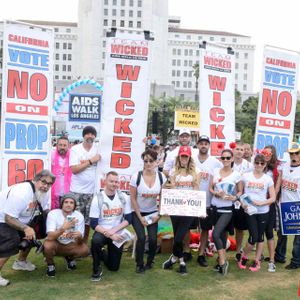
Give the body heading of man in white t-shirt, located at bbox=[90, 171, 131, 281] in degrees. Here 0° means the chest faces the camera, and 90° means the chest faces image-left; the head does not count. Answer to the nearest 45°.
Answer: approximately 0°

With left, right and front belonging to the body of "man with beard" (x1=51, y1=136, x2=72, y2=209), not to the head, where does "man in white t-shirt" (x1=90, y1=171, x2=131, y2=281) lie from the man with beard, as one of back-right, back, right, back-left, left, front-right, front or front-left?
front-left

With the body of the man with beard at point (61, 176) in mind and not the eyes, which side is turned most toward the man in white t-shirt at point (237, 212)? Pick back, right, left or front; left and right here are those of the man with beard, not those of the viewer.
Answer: left

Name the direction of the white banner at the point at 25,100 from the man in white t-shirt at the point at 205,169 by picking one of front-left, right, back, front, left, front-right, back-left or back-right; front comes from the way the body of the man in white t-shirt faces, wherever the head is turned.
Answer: right
